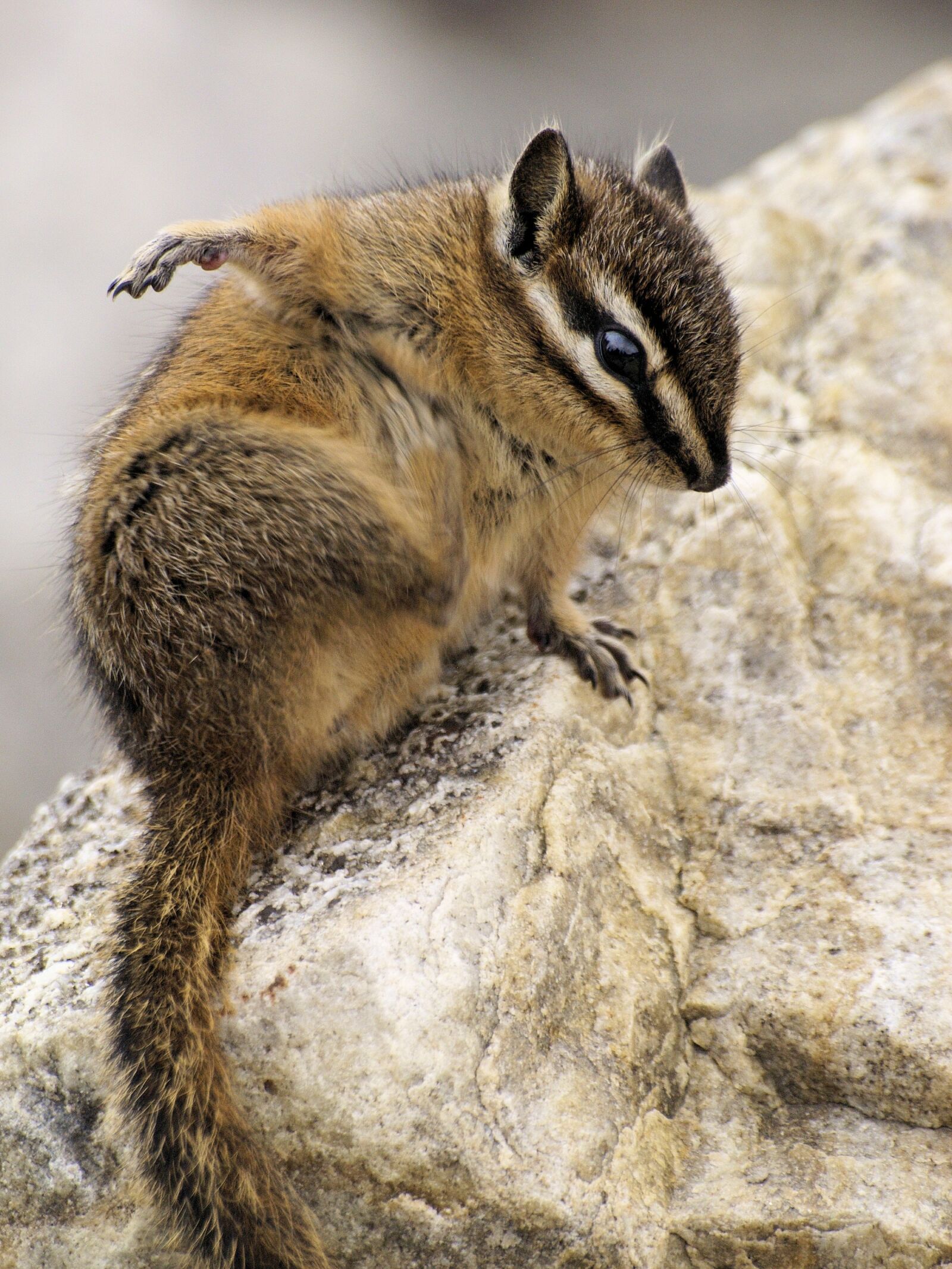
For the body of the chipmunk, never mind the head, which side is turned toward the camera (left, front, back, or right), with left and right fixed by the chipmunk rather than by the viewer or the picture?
right
